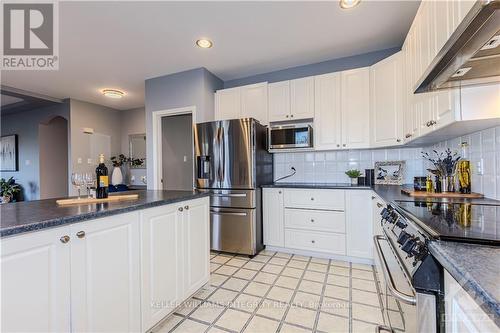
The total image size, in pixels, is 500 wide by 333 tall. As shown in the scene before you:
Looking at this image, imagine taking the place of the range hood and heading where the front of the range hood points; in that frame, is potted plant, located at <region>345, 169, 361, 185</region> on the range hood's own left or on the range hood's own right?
on the range hood's own right

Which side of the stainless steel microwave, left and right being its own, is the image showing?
front

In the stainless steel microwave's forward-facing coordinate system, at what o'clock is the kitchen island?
The kitchen island is roughly at 1 o'clock from the stainless steel microwave.

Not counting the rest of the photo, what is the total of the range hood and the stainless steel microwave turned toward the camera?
1

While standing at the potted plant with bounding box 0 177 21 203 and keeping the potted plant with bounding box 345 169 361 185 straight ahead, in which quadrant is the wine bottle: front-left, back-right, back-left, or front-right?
front-right

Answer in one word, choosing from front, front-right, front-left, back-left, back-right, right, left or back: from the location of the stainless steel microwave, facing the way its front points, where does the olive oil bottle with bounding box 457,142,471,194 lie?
front-left

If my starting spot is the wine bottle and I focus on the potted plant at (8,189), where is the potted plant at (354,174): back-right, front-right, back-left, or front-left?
back-right

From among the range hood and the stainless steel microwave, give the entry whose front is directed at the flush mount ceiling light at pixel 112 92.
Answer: the range hood

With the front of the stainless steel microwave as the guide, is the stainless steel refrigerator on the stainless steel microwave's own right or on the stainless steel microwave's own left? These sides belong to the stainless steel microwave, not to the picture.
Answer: on the stainless steel microwave's own right

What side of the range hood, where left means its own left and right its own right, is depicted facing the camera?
left

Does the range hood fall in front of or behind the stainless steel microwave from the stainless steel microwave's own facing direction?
in front

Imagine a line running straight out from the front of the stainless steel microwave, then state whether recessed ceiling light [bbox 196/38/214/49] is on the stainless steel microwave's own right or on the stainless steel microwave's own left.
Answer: on the stainless steel microwave's own right

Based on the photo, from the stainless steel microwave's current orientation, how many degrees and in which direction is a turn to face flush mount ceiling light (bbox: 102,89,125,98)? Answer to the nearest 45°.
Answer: approximately 90° to its right

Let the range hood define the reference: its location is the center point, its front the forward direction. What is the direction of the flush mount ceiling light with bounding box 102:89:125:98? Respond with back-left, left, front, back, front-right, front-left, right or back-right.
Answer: front
